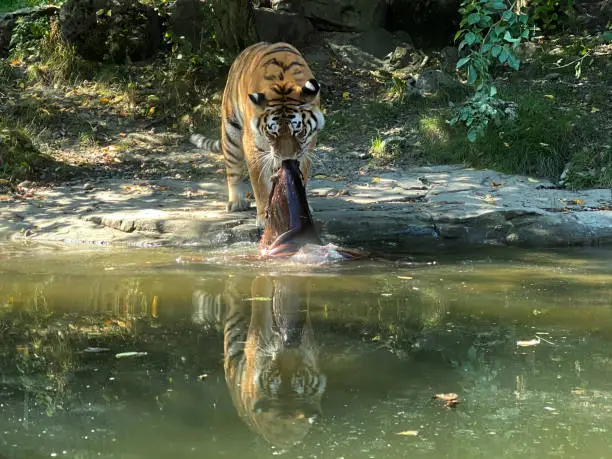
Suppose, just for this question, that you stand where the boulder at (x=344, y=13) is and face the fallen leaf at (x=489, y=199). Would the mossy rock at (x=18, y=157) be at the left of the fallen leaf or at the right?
right

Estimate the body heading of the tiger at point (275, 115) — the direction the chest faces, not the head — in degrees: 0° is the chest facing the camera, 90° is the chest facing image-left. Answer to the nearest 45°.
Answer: approximately 0°

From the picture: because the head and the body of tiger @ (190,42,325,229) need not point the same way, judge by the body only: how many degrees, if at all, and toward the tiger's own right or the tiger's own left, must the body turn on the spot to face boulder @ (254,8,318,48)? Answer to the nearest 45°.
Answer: approximately 180°

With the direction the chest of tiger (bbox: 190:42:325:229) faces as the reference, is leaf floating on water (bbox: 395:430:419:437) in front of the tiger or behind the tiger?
in front

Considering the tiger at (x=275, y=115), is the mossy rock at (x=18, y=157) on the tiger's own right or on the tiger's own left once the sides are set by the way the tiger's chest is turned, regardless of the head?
on the tiger's own right

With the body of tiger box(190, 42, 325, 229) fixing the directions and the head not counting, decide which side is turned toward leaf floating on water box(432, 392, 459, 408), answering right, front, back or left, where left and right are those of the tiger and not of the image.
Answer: front

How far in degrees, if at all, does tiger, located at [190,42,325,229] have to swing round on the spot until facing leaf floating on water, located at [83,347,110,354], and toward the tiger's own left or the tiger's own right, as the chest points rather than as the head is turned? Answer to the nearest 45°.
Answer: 0° — it already faces it

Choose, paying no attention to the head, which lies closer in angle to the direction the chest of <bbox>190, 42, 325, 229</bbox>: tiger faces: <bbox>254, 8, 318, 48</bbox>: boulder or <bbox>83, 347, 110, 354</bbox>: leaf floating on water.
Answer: the leaf floating on water

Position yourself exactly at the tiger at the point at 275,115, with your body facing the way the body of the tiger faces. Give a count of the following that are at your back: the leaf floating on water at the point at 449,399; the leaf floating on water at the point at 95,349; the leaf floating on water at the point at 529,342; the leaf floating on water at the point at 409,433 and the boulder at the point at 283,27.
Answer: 1

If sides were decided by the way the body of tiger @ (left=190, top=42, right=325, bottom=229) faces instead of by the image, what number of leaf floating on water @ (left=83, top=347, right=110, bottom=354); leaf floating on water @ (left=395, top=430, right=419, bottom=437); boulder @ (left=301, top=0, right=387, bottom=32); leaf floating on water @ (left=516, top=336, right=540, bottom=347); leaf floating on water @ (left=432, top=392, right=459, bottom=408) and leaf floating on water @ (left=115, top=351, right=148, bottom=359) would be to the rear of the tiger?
1

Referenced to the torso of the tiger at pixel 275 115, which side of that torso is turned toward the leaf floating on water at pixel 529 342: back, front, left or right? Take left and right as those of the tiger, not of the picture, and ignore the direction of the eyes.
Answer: front

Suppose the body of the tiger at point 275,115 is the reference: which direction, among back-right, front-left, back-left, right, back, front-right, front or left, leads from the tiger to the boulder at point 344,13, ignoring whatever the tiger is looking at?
back

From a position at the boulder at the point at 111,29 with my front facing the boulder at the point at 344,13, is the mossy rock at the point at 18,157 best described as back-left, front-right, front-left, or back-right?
back-right
